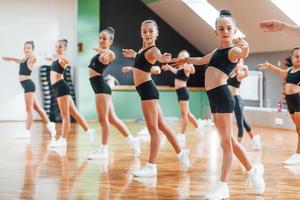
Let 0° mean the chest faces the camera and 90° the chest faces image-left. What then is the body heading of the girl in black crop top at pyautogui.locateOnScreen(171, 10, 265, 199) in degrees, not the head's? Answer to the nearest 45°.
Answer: approximately 45°

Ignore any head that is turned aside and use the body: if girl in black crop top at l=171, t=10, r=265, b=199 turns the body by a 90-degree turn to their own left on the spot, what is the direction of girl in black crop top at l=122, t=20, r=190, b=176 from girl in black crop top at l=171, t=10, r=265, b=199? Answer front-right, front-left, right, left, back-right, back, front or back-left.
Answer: back

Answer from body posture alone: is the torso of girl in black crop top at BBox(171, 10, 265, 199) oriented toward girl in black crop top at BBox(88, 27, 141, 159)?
no

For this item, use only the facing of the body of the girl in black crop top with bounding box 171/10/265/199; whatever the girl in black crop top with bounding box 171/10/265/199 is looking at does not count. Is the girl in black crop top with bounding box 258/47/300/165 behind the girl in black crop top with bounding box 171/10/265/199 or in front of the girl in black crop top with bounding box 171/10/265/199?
behind

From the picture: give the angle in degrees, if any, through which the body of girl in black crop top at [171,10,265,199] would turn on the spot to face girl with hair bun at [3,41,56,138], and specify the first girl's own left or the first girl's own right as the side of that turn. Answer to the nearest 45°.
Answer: approximately 90° to the first girl's own right

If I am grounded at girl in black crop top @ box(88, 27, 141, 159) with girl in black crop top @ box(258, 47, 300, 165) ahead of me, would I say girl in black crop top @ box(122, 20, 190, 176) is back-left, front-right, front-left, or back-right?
front-right
